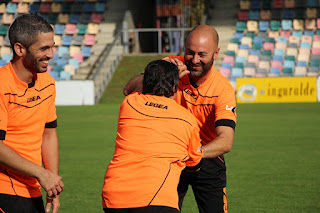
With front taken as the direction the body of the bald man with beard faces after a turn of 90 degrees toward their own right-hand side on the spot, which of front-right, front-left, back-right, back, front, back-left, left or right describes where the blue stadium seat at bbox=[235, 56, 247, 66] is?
front-right

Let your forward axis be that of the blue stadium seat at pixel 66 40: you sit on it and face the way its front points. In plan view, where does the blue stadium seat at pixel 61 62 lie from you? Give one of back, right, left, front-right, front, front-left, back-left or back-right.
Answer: front

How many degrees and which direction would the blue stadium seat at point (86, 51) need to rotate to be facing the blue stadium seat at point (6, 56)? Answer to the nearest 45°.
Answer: approximately 90° to its right

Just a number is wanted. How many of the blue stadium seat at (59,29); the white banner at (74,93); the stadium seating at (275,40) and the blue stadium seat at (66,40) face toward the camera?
4

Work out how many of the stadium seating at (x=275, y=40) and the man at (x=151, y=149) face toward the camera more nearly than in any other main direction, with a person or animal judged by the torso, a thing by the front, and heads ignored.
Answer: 1

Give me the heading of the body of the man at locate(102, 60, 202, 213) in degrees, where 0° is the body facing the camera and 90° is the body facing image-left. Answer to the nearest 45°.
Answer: approximately 225°

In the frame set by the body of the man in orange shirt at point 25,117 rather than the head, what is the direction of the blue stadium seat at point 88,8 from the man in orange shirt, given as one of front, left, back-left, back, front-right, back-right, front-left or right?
back-left

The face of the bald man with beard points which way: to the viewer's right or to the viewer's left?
to the viewer's left

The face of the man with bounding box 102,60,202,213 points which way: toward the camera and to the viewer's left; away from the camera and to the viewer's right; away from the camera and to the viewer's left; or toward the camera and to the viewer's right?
away from the camera and to the viewer's right

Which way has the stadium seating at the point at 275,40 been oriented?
toward the camera

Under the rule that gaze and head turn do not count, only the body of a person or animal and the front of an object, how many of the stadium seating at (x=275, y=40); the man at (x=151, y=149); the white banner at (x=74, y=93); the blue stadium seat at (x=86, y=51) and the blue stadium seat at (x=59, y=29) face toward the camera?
4

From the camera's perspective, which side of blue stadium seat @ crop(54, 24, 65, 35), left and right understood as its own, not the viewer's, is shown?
front

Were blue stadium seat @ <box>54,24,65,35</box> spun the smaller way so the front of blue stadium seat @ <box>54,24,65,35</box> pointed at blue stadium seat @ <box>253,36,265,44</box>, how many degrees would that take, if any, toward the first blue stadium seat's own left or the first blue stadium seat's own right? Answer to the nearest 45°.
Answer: approximately 45° to the first blue stadium seat's own left
